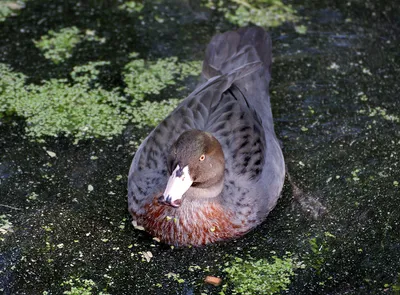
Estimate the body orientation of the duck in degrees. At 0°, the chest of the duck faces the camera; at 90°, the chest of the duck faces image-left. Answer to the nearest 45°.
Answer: approximately 0°
